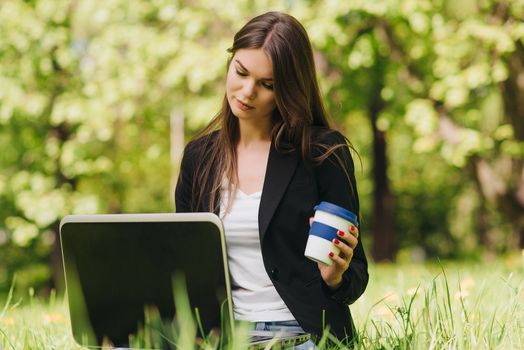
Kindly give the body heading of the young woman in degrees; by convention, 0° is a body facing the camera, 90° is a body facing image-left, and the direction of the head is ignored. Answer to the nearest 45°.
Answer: approximately 45°

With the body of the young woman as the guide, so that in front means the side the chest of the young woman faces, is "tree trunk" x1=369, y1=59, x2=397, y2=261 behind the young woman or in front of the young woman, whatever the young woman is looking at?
behind
